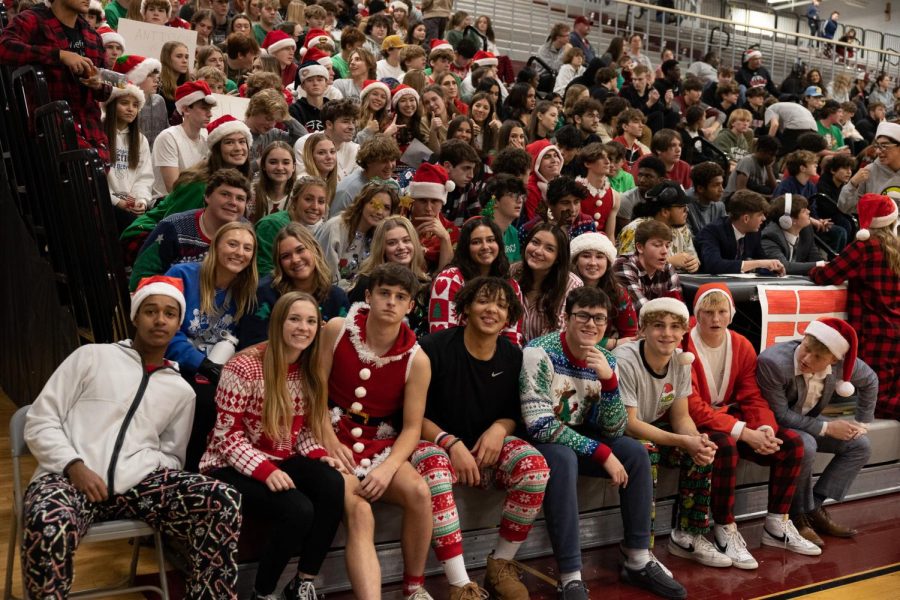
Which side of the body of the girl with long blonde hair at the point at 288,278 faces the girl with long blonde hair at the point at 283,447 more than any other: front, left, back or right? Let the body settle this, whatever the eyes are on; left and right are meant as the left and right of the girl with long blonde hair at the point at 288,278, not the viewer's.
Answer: front

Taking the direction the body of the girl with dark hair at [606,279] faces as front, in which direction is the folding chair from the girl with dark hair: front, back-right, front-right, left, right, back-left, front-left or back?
front-right

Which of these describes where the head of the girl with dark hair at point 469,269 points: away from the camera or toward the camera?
toward the camera

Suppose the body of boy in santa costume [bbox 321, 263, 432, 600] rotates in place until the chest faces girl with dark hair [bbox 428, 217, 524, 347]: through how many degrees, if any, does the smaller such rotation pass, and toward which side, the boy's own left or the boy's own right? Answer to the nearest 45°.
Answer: approximately 135° to the boy's own left

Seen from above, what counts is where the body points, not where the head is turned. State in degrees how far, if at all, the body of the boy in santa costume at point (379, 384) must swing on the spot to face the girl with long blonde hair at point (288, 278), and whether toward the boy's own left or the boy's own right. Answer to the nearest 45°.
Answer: approximately 135° to the boy's own right

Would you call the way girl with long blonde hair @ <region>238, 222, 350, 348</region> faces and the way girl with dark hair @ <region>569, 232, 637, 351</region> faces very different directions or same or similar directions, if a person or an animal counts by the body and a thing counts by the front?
same or similar directions

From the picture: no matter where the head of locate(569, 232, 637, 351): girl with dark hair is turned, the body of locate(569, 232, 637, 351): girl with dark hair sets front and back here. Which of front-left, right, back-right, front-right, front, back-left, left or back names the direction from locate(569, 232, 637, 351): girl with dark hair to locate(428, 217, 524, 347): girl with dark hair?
front-right

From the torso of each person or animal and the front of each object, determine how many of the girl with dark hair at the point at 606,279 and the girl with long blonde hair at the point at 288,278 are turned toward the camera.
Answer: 2

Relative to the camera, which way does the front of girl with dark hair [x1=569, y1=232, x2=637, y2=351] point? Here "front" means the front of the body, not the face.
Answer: toward the camera

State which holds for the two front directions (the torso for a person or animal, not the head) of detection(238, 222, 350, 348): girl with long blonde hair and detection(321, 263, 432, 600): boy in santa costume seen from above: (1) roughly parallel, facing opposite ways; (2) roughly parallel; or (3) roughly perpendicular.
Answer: roughly parallel

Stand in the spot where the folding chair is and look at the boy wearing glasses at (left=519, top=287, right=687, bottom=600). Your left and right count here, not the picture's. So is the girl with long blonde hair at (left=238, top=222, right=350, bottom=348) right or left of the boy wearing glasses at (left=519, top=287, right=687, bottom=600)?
left

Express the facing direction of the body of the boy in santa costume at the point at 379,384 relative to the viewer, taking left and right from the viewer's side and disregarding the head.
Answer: facing the viewer

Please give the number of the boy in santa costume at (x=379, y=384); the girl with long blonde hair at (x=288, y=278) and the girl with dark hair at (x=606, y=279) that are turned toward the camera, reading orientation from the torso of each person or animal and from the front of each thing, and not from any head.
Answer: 3

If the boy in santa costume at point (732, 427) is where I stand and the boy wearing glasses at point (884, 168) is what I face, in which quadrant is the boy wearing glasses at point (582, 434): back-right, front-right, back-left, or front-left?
back-left

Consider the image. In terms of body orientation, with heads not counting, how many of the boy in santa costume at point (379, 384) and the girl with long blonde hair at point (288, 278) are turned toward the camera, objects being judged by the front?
2
